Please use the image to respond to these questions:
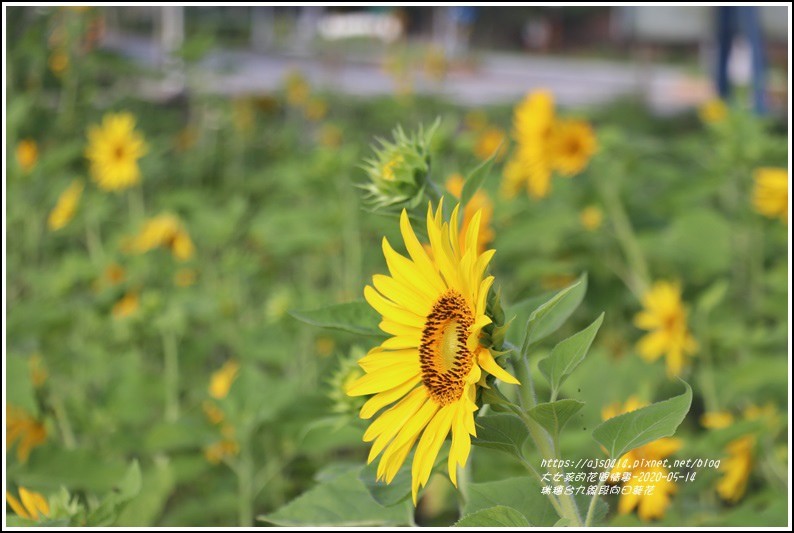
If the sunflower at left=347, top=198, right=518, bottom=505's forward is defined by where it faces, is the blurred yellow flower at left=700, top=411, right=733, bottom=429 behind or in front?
behind

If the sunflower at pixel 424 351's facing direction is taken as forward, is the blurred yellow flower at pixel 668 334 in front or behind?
behind

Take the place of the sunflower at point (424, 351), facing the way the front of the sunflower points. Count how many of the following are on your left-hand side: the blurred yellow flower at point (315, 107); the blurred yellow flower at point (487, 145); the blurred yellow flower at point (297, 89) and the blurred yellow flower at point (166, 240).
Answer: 0

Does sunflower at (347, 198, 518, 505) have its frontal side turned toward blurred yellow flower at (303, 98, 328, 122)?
no

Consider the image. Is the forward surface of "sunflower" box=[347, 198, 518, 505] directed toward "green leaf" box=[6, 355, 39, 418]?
no

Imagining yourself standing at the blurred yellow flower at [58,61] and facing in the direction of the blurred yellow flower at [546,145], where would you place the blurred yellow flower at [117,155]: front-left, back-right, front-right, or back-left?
front-right

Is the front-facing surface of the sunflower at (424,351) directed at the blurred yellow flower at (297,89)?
no

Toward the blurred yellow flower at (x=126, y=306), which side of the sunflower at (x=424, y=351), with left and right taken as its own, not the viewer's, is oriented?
right

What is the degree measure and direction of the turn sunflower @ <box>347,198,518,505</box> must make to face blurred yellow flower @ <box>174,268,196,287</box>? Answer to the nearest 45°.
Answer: approximately 135° to its right

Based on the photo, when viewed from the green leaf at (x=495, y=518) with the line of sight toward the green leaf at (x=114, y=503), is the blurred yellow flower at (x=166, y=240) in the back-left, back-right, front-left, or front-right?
front-right

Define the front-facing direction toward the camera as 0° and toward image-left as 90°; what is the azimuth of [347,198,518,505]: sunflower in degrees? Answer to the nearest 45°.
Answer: approximately 45°
